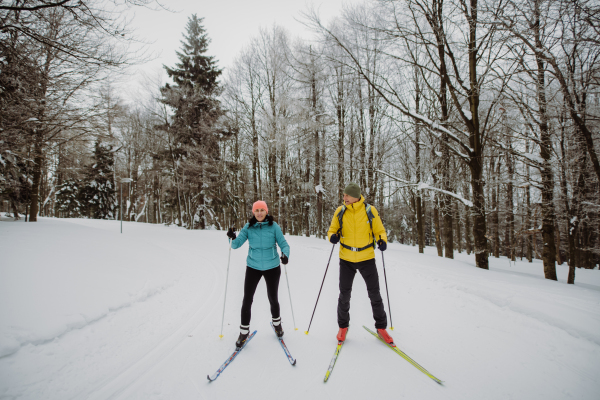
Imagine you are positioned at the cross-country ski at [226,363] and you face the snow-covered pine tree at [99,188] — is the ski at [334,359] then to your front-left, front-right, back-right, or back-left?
back-right

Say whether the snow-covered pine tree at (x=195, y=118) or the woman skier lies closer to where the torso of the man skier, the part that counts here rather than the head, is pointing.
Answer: the woman skier

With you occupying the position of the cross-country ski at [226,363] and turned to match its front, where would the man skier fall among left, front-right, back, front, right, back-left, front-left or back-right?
back-left

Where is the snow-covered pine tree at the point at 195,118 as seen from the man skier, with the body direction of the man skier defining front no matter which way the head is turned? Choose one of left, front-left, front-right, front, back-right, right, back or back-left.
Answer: back-right

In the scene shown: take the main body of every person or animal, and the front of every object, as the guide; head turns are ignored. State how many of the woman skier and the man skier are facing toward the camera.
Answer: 2

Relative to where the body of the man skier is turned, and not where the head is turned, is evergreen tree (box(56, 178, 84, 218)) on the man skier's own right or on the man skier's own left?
on the man skier's own right

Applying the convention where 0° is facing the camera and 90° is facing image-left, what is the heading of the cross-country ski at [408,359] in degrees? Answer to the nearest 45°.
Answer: approximately 315°

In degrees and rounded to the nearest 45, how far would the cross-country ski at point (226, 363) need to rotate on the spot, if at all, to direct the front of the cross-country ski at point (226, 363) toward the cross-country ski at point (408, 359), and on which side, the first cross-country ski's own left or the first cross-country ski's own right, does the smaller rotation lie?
approximately 135° to the first cross-country ski's own left

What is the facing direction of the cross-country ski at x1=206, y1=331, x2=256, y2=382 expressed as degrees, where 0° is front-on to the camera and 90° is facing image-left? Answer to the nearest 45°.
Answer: approximately 45°

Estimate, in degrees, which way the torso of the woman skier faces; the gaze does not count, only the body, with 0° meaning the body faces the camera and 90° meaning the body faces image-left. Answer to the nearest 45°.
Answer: approximately 0°

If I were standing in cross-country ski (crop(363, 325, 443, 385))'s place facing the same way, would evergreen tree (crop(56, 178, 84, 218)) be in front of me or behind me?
behind

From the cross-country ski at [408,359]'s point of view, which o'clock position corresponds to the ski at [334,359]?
The ski is roughly at 4 o'clock from the cross-country ski.
